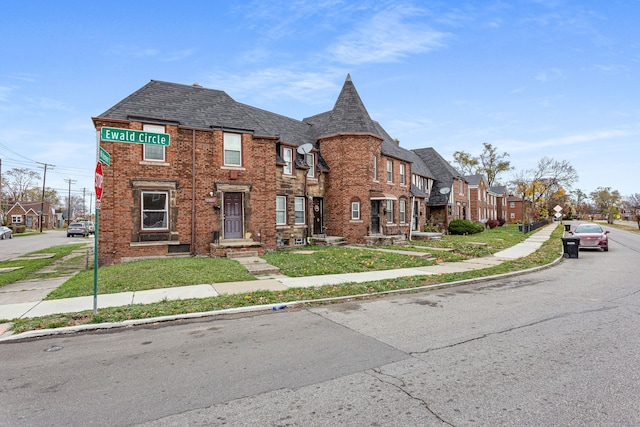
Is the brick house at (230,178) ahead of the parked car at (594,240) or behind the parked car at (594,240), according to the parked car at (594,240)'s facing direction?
ahead

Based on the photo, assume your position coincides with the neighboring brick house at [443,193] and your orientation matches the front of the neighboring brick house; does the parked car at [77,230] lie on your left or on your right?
on your right

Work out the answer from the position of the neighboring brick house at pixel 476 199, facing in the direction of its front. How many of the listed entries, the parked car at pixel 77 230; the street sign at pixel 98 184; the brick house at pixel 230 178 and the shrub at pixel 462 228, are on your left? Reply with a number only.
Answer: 0

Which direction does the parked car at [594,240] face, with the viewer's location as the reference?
facing the viewer

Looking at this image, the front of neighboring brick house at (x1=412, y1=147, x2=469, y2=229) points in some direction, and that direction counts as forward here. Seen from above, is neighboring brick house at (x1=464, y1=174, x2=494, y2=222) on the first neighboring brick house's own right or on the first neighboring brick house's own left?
on the first neighboring brick house's own left

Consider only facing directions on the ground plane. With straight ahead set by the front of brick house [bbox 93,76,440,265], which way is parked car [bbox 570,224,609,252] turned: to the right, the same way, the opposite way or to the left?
to the right

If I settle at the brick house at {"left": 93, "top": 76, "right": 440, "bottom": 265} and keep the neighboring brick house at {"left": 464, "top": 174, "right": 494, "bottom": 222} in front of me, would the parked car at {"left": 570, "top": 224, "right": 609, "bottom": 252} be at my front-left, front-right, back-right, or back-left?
front-right

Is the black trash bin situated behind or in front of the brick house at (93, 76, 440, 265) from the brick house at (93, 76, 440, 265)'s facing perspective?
in front

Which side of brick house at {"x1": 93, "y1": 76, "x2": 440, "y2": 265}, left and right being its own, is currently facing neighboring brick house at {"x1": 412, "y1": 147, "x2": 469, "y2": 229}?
left

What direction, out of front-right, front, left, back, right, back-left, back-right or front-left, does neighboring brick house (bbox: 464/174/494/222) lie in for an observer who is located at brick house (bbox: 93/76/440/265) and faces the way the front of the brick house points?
left
